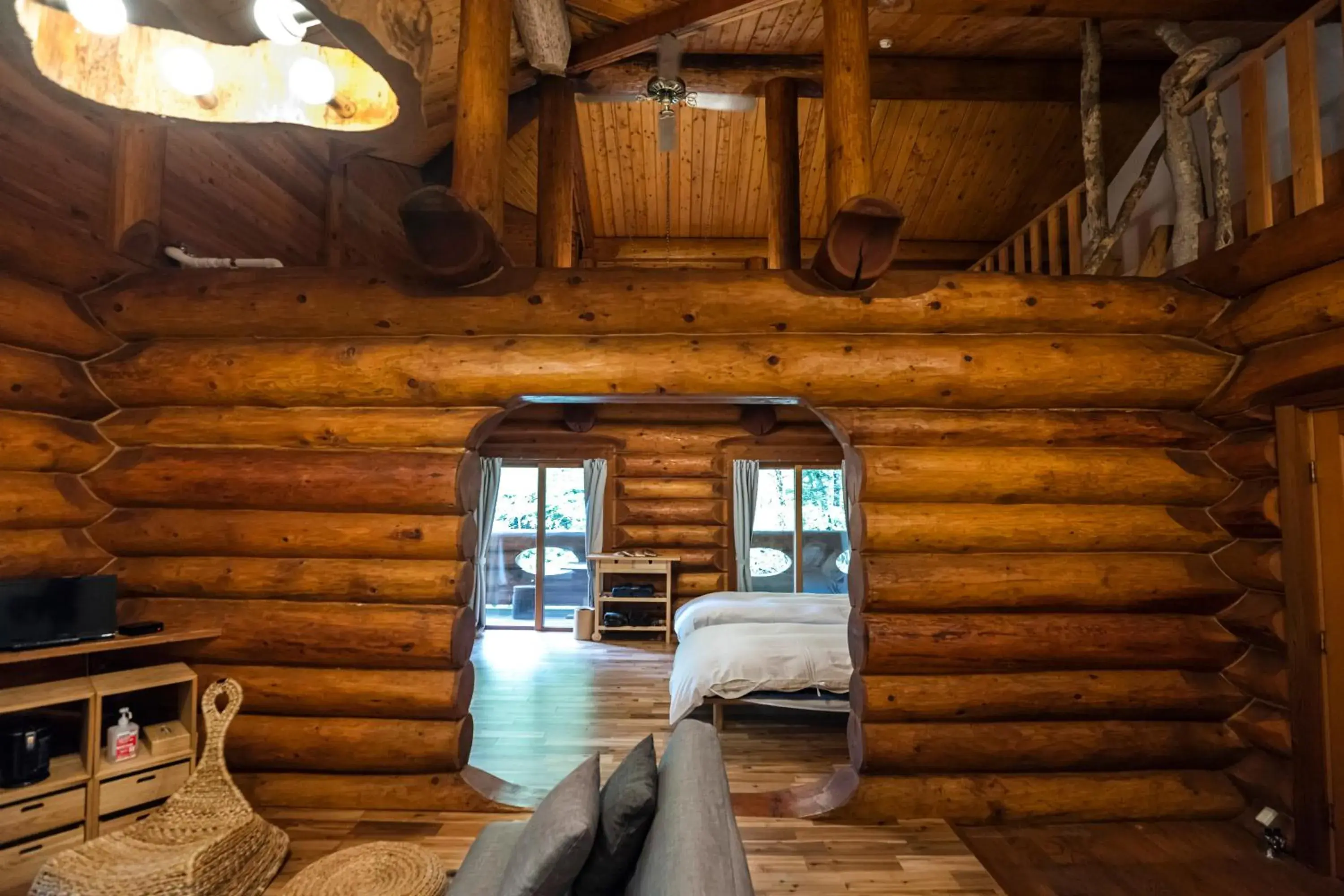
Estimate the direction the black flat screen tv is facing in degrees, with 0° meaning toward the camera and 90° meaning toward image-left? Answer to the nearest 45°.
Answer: approximately 315°

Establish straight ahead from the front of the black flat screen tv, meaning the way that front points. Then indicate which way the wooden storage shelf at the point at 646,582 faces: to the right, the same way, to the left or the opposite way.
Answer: to the right

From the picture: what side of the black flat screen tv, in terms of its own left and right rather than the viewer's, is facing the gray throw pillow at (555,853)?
front

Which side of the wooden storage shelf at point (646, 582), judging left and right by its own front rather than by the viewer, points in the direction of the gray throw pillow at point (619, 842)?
front

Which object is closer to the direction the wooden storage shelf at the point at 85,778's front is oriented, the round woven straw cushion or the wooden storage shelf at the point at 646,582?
the round woven straw cushion

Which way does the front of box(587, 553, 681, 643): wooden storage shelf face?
toward the camera

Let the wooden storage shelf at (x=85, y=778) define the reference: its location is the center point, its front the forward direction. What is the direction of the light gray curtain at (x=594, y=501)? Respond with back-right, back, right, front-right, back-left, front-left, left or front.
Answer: left

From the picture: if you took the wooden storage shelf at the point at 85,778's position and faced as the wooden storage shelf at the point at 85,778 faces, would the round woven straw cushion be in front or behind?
in front

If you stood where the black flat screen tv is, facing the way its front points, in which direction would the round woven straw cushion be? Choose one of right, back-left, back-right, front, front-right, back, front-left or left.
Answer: front

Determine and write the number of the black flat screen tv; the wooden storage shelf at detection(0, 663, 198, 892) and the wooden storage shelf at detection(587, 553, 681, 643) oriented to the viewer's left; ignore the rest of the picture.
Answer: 0

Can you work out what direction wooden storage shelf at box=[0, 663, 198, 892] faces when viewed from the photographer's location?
facing the viewer and to the right of the viewer

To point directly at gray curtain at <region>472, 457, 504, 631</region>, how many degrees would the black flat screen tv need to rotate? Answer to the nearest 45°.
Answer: approximately 90° to its left

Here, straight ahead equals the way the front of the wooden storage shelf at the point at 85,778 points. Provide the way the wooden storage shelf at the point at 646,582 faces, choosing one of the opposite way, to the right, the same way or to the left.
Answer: to the right
